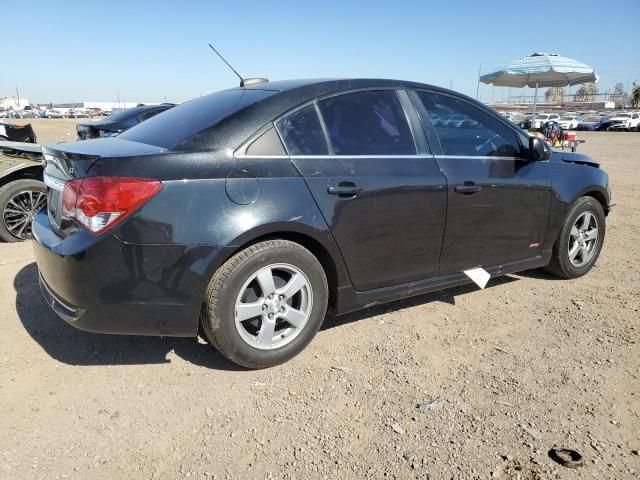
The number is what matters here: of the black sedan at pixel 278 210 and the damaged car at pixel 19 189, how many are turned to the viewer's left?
0

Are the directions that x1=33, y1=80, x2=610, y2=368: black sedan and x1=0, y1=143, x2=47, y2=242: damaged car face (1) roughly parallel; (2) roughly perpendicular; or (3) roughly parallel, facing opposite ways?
roughly parallel

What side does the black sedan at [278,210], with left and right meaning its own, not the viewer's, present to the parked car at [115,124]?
left

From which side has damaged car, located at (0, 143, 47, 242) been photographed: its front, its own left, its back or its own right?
right

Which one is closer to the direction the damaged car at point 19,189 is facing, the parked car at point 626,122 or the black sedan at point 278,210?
the parked car

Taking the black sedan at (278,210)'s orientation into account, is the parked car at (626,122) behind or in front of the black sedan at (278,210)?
in front

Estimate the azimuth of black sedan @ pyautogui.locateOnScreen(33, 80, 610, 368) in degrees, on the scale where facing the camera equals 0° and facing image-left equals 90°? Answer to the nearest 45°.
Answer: approximately 225°

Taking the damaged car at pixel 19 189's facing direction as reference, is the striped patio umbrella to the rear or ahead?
ahead

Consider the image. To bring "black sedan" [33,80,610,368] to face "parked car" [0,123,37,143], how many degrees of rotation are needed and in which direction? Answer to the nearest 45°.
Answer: approximately 90° to its left
